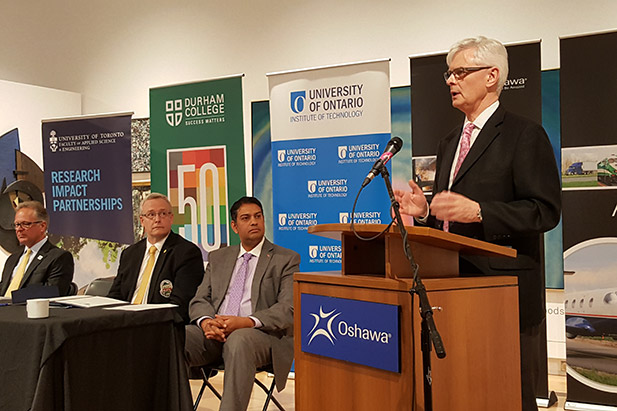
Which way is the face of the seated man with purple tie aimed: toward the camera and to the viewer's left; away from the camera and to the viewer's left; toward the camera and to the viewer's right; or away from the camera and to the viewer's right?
toward the camera and to the viewer's right

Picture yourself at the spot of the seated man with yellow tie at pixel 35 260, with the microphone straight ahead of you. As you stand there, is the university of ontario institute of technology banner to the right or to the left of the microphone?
left

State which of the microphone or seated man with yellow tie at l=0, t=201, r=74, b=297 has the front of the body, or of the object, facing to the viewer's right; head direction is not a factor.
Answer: the microphone

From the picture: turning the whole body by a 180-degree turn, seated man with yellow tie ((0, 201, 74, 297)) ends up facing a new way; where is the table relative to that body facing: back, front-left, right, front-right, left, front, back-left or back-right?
back-right

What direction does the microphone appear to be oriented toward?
to the viewer's right

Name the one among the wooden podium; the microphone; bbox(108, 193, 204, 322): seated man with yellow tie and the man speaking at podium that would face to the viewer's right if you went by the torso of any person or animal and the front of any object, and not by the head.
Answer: the microphone

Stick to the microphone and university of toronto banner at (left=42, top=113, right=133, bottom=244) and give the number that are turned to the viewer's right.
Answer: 1

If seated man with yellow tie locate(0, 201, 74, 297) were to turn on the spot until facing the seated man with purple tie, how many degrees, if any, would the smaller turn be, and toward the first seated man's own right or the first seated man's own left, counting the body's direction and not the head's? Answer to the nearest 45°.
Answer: approximately 90° to the first seated man's own left

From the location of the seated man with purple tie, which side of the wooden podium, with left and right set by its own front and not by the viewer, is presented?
right

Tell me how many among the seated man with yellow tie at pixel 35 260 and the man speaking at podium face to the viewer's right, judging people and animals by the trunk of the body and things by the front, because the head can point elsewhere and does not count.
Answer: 0

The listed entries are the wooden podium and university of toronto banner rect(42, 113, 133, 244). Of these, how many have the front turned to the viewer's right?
0

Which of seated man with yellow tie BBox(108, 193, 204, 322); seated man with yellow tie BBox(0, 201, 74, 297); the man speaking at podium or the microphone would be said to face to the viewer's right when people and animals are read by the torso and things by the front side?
the microphone
